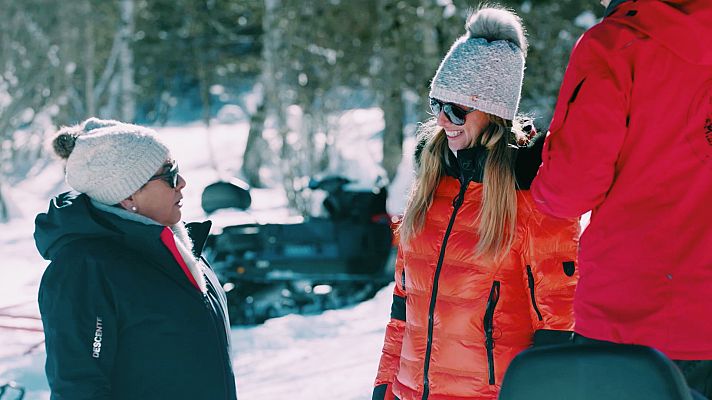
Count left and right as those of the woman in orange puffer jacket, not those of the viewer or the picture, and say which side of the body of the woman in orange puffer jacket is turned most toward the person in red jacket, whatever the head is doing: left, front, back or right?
left

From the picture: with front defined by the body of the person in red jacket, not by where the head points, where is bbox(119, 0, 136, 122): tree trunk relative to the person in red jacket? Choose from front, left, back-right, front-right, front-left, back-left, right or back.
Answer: front-left

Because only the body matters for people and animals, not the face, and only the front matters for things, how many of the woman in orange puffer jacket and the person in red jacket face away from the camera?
1

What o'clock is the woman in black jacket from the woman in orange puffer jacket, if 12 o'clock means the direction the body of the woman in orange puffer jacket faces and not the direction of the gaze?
The woman in black jacket is roughly at 1 o'clock from the woman in orange puffer jacket.

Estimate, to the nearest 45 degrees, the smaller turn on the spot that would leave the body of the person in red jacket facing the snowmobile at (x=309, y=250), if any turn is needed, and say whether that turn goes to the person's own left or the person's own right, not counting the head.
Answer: approximately 45° to the person's own left

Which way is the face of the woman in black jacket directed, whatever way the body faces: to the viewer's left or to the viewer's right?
to the viewer's right

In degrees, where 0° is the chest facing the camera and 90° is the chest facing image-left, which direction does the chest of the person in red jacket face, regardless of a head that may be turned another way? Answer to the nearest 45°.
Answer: approximately 180°

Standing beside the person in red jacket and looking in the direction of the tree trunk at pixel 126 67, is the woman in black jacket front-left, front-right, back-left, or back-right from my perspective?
front-left

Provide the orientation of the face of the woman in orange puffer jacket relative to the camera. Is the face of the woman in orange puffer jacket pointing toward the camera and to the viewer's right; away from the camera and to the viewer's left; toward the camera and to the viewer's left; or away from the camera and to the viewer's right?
toward the camera and to the viewer's left

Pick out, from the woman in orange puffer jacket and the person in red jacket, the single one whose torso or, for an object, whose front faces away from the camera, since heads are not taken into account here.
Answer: the person in red jacket

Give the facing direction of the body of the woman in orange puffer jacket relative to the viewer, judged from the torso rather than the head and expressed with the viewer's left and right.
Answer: facing the viewer and to the left of the viewer
